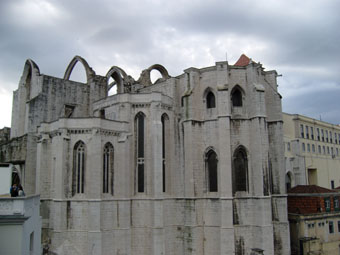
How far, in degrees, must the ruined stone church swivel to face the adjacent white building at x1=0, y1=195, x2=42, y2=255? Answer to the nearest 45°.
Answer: approximately 90° to its left

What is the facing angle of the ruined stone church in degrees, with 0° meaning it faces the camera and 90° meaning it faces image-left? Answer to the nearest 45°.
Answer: approximately 135°
